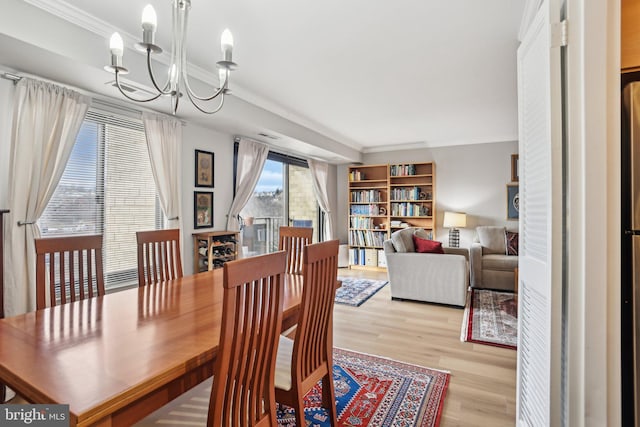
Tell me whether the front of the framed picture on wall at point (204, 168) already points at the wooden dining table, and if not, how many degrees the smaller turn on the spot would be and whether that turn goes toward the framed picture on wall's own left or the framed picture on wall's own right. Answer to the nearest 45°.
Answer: approximately 45° to the framed picture on wall's own right

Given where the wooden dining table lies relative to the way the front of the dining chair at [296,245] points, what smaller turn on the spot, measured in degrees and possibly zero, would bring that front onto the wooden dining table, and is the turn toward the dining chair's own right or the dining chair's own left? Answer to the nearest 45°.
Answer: approximately 45° to the dining chair's own right

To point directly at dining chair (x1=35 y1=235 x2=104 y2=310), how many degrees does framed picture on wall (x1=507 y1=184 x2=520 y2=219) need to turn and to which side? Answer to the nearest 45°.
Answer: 0° — it already faces it

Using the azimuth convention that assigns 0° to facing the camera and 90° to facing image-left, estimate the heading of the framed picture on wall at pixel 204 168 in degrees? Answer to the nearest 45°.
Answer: approximately 315°

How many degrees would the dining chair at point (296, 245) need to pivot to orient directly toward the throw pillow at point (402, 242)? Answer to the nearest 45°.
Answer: approximately 135° to its left

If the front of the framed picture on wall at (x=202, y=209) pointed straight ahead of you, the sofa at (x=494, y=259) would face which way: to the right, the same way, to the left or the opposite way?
to the right

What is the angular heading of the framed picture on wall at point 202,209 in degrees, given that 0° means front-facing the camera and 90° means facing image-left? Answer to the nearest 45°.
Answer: approximately 315°

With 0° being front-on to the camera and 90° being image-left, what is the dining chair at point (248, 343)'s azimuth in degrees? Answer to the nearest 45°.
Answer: approximately 135°

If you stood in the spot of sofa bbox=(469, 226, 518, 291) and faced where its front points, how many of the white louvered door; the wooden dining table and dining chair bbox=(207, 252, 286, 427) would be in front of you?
3
